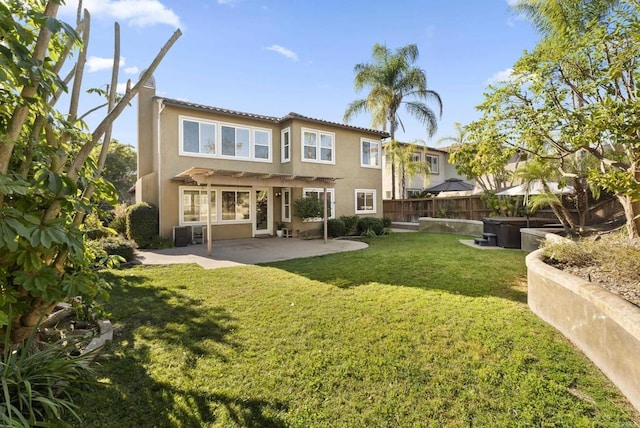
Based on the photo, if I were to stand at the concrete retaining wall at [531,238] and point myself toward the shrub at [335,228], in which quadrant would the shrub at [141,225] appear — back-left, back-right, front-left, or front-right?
front-left

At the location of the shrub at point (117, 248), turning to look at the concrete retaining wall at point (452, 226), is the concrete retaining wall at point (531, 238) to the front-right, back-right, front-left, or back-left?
front-right

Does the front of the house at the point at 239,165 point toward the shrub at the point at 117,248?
no

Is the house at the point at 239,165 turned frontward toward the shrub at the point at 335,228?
no

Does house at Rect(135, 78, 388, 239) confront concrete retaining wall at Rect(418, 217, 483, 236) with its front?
no

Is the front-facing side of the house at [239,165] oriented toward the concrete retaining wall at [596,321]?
no

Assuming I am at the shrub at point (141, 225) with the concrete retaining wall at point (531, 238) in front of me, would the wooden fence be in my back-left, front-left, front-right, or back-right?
front-left
